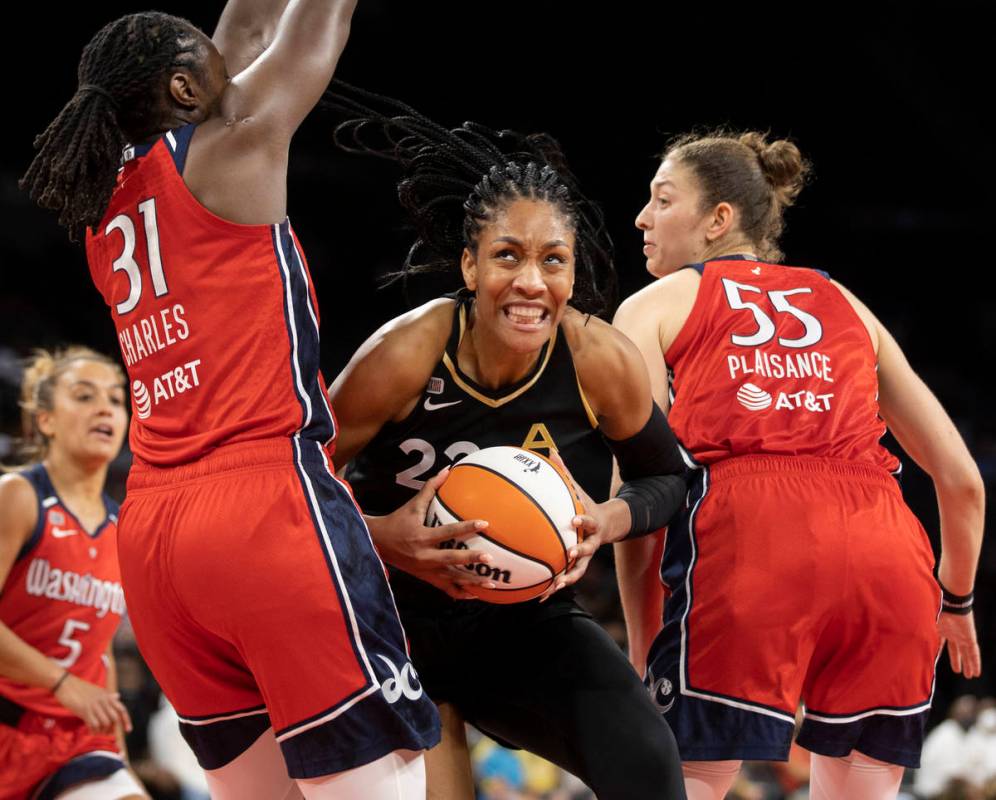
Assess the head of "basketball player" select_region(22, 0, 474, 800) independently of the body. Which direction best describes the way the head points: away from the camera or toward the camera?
away from the camera

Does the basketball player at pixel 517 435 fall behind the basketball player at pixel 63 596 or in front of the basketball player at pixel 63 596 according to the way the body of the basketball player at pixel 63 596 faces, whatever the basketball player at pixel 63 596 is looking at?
in front

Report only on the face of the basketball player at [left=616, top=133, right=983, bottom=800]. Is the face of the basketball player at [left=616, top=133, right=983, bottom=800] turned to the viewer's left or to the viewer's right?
to the viewer's left

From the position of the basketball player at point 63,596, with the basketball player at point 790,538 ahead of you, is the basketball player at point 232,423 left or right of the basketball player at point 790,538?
right

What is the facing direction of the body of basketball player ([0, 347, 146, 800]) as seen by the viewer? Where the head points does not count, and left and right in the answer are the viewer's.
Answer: facing the viewer and to the right of the viewer

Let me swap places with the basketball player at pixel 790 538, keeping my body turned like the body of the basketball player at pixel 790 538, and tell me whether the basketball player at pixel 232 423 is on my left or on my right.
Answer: on my left

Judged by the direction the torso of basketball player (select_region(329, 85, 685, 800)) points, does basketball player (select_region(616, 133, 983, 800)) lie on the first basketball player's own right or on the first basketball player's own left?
on the first basketball player's own left

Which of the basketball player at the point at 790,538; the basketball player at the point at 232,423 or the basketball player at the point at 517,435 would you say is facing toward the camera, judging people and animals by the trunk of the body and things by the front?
the basketball player at the point at 517,435

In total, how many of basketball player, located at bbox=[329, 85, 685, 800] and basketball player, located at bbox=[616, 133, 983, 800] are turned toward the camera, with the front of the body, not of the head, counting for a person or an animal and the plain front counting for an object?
1

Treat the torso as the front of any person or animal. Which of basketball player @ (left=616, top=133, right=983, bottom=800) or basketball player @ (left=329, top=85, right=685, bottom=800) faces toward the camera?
basketball player @ (left=329, top=85, right=685, bottom=800)

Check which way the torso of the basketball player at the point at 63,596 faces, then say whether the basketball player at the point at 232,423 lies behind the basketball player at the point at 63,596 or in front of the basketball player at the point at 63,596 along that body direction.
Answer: in front

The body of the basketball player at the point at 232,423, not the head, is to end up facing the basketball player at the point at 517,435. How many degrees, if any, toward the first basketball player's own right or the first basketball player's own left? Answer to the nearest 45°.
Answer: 0° — they already face them

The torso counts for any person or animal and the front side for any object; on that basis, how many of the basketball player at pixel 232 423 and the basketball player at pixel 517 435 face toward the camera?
1

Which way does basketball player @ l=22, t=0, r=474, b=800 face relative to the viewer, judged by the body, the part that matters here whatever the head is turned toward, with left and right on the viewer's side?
facing away from the viewer and to the right of the viewer

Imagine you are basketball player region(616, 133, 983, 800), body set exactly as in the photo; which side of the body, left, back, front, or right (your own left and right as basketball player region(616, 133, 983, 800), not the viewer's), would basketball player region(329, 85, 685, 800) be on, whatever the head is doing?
left

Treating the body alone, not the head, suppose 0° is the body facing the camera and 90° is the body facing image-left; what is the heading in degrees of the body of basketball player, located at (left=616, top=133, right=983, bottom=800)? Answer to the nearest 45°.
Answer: approximately 135°

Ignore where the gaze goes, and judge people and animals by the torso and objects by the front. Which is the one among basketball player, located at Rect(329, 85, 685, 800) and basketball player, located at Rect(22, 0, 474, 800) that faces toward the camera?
basketball player, located at Rect(329, 85, 685, 800)

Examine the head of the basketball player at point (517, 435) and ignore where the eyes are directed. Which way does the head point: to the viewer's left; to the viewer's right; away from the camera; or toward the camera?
toward the camera

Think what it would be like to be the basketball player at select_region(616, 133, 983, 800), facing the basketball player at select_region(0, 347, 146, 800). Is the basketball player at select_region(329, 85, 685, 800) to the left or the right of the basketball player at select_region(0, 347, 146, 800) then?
left
